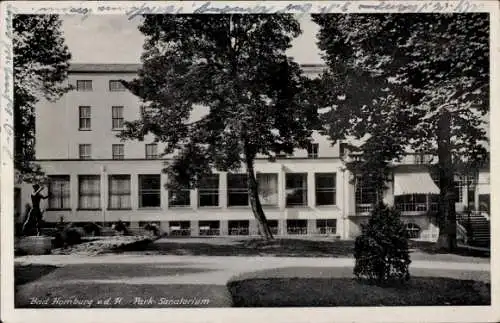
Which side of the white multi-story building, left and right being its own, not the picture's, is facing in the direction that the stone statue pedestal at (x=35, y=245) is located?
right

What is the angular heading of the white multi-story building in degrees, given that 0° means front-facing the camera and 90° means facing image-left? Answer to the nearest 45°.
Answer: approximately 0°
